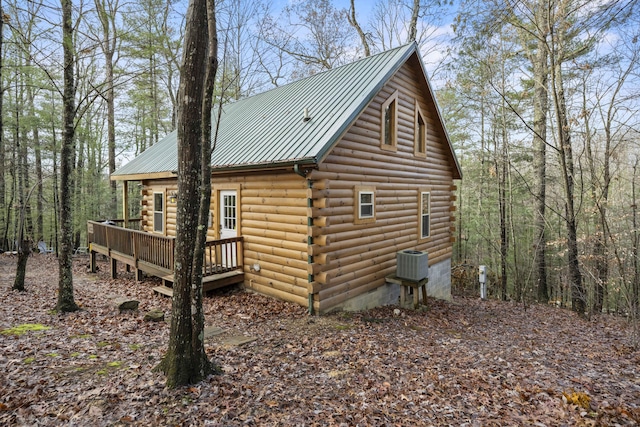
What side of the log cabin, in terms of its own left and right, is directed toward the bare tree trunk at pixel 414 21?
back

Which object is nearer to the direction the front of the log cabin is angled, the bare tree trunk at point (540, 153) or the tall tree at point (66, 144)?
the tall tree

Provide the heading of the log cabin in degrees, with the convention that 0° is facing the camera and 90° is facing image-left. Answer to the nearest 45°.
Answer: approximately 45°

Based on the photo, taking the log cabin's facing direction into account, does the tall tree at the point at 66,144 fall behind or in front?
in front

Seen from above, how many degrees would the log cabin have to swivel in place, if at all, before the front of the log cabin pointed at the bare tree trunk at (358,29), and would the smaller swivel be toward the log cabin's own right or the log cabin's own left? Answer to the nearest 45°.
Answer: approximately 135° to the log cabin's own right

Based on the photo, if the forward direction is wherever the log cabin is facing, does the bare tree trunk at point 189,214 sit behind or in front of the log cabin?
in front
